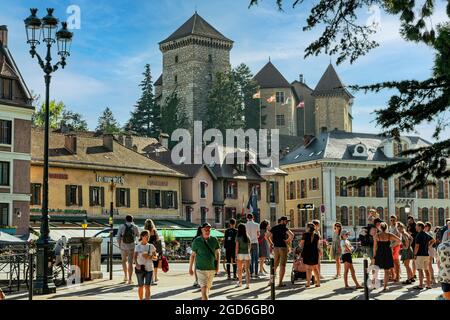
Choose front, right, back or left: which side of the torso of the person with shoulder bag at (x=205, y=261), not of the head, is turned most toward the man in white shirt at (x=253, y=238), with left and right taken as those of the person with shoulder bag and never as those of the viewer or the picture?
back

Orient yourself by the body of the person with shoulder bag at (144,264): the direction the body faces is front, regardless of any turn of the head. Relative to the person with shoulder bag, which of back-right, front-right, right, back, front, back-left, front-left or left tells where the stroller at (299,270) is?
back-left

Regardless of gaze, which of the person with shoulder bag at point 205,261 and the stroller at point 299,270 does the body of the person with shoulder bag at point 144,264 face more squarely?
the person with shoulder bag at point 205,261

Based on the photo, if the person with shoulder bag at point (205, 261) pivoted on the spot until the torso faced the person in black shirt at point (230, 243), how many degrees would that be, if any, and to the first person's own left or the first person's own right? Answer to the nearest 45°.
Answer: approximately 180°

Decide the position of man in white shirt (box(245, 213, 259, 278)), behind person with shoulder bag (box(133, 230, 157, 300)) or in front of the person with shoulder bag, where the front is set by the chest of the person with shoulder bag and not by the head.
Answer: behind

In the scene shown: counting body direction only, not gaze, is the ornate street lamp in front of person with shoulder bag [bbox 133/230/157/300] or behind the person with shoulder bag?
behind

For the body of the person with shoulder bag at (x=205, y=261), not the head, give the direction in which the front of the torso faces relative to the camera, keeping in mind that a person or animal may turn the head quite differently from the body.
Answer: toward the camera

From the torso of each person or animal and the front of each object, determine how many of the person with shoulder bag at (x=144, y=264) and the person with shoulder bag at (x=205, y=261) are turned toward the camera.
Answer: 2

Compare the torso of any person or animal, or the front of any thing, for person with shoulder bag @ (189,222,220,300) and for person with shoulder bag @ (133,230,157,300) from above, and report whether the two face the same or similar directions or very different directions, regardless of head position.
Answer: same or similar directions

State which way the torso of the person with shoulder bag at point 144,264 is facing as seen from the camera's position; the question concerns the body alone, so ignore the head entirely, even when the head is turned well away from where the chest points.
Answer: toward the camera

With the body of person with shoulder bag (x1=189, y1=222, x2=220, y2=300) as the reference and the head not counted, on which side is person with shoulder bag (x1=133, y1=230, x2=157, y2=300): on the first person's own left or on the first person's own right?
on the first person's own right

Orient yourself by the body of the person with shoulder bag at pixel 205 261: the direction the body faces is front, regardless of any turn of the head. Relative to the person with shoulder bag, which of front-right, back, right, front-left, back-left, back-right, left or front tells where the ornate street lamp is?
back-right

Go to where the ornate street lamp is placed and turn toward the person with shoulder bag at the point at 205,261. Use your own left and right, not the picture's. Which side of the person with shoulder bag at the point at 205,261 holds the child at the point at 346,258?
left
